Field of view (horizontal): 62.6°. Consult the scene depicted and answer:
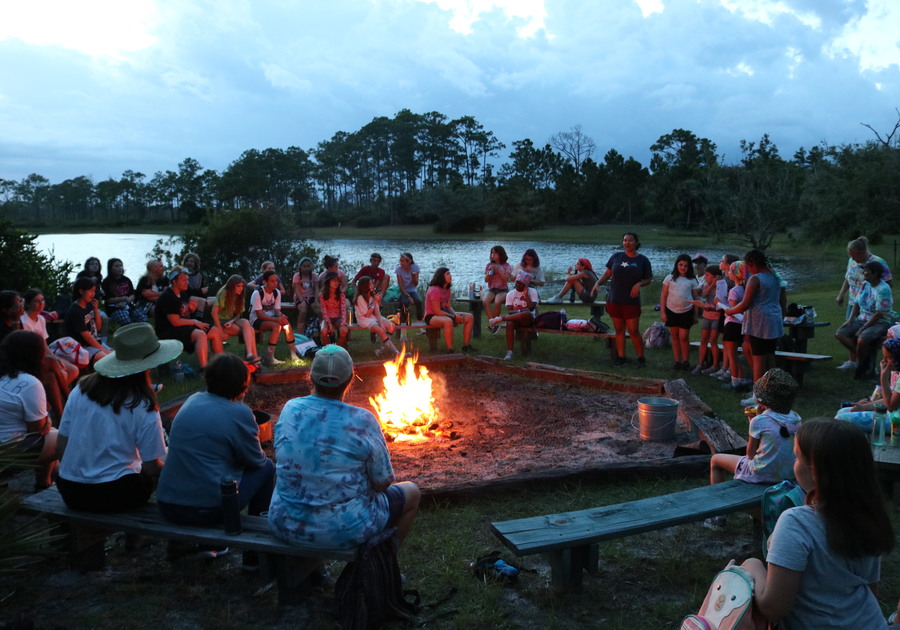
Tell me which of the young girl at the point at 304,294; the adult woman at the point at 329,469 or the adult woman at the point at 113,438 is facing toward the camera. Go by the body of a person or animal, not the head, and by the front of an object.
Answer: the young girl at the point at 304,294

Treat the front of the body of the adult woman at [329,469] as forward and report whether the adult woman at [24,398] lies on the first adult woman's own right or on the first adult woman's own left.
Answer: on the first adult woman's own left

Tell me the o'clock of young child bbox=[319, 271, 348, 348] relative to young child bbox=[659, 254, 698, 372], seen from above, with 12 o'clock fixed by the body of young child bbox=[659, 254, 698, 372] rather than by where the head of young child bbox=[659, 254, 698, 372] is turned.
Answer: young child bbox=[319, 271, 348, 348] is roughly at 3 o'clock from young child bbox=[659, 254, 698, 372].

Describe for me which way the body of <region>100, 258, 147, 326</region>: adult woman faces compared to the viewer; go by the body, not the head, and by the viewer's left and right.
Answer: facing the viewer and to the right of the viewer

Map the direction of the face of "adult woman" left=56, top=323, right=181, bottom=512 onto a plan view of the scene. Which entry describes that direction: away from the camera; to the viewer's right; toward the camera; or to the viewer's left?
away from the camera

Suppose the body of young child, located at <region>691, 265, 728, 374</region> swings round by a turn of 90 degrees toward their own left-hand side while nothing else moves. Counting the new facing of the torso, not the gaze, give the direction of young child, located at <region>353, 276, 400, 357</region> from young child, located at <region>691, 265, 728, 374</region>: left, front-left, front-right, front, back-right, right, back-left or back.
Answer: back-right

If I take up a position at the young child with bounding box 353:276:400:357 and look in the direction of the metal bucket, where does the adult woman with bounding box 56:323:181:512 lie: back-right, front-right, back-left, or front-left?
front-right

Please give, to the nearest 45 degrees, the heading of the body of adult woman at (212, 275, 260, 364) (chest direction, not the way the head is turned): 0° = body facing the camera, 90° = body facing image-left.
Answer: approximately 315°

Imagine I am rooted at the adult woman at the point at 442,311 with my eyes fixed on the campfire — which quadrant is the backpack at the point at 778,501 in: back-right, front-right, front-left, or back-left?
front-left

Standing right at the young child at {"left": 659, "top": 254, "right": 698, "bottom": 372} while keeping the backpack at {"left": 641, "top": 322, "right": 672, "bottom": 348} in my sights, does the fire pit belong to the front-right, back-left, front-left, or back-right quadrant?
back-left

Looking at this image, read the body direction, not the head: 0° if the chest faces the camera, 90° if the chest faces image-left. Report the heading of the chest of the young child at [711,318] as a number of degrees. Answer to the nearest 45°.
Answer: approximately 45°

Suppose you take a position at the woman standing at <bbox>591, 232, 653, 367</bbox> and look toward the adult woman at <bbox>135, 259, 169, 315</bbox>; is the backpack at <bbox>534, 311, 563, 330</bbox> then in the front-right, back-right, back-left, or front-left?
front-right

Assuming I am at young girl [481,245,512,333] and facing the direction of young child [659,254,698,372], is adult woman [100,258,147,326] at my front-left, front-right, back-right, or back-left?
back-right

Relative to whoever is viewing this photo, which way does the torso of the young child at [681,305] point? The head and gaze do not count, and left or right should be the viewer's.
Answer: facing the viewer

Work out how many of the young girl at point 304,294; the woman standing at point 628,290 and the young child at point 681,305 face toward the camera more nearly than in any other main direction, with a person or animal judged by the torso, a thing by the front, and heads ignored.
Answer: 3

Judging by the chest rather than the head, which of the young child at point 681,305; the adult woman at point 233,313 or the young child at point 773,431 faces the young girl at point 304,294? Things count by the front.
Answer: the young child at point 773,431

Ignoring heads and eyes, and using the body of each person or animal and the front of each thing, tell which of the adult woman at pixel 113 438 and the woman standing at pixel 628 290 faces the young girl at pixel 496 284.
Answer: the adult woman at pixel 113 438

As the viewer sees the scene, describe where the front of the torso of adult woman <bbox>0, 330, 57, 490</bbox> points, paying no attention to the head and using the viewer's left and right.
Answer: facing away from the viewer and to the right of the viewer

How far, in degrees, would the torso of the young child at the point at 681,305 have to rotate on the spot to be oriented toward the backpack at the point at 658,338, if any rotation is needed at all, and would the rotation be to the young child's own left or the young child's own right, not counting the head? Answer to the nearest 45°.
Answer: approximately 180°
